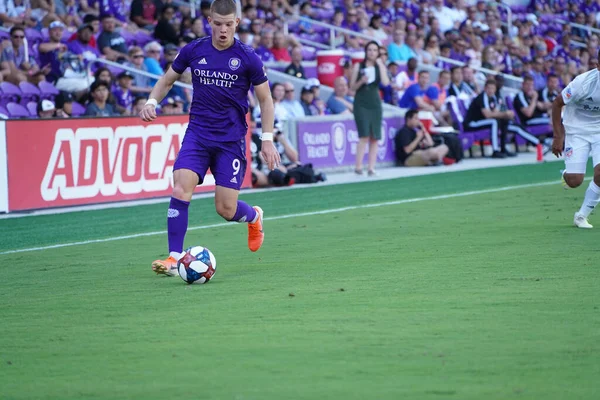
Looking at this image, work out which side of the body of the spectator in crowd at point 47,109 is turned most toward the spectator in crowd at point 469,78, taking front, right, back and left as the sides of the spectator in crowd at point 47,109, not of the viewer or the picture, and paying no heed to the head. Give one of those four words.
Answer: left

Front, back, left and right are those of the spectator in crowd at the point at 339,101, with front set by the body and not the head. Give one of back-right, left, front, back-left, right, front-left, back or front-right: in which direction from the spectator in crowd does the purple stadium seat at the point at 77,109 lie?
front-right

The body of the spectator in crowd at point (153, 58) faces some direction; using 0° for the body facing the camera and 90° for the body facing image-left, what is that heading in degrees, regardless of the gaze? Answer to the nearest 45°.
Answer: approximately 315°

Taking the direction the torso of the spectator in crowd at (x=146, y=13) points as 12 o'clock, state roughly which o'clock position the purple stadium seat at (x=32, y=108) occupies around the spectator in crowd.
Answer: The purple stadium seat is roughly at 2 o'clock from the spectator in crowd.

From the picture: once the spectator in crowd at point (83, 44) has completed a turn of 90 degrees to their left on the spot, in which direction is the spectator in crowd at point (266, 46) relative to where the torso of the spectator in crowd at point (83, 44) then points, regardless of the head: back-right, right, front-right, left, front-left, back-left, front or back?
front

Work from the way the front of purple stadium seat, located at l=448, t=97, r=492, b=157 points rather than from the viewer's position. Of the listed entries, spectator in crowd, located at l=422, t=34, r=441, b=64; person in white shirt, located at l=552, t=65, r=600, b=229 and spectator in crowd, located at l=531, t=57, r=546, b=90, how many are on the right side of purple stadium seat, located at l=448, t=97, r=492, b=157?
1

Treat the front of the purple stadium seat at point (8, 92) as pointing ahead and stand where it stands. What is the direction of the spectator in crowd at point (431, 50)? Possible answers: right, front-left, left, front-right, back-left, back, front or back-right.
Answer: left

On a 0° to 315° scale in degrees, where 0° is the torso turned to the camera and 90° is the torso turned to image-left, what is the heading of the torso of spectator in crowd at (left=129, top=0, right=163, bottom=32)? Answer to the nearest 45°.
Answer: approximately 315°

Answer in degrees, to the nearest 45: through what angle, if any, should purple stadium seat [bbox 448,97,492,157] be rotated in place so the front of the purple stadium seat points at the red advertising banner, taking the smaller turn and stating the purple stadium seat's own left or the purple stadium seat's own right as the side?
approximately 135° to the purple stadium seat's own right

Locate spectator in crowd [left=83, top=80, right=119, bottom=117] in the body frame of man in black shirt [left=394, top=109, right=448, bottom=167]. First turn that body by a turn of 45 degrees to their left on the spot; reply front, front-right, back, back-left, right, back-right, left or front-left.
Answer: back

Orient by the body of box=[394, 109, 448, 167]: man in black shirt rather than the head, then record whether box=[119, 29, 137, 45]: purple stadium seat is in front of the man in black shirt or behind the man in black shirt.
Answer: behind

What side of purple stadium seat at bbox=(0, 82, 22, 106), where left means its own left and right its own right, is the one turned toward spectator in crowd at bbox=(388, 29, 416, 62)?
left

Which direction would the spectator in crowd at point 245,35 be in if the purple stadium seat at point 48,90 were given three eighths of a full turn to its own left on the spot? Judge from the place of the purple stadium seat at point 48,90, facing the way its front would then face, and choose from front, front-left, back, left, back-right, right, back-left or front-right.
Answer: front-right
